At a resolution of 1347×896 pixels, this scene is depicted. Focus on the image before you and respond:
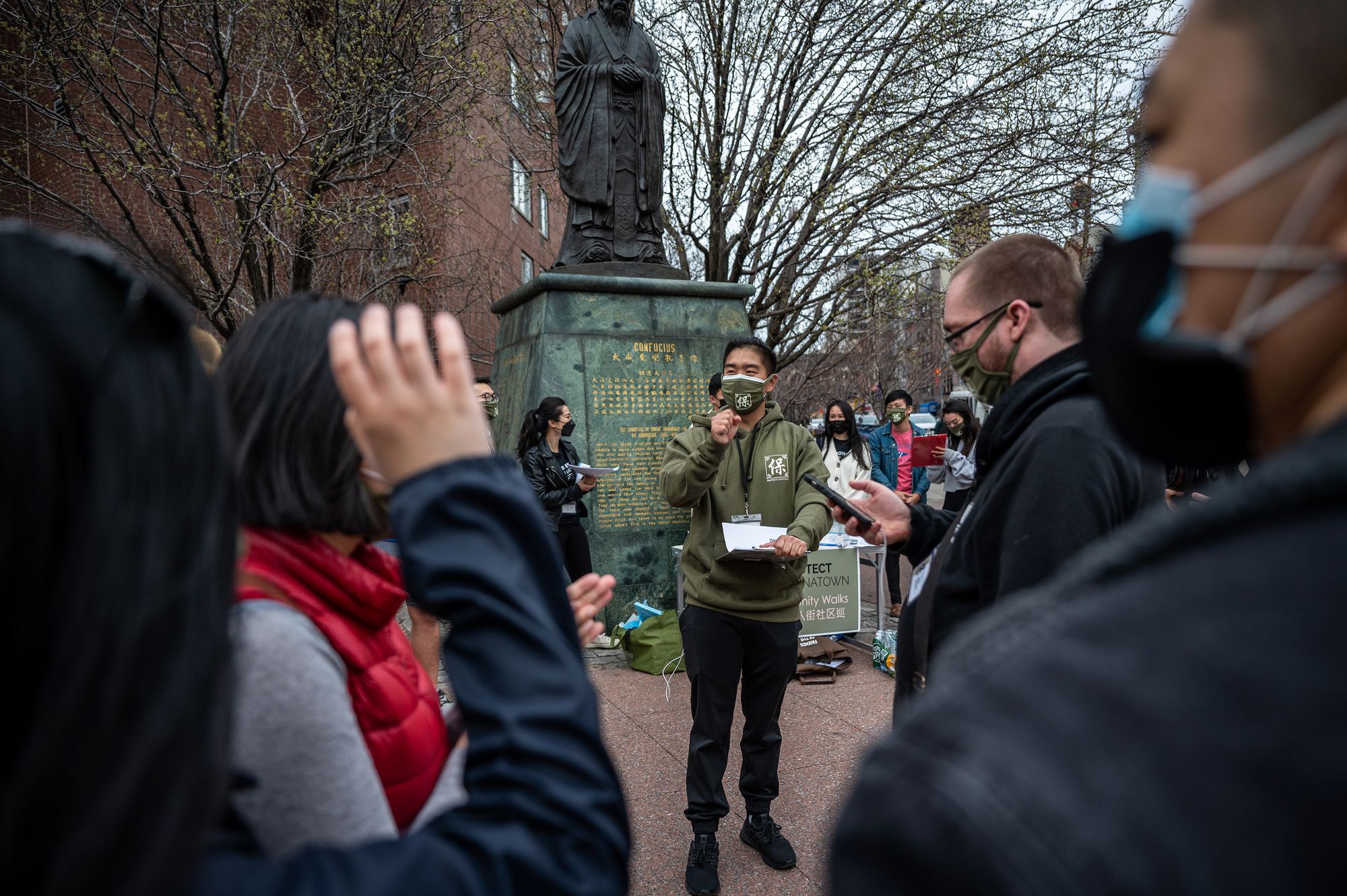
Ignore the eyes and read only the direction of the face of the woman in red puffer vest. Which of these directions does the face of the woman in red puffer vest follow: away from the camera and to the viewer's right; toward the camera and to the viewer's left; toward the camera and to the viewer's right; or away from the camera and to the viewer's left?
away from the camera and to the viewer's right

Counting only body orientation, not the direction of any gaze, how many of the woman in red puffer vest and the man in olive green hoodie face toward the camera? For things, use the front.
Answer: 1

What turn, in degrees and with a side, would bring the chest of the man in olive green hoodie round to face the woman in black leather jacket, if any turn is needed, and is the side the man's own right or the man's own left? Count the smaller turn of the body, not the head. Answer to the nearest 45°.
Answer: approximately 135° to the man's own right

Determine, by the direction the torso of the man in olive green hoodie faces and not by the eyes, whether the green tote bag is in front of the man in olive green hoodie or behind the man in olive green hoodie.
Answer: behind

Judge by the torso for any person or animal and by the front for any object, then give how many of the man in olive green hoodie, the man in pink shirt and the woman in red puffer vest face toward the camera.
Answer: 2

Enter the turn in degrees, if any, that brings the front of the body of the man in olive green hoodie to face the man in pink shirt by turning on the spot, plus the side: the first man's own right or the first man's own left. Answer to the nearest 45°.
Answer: approximately 180°

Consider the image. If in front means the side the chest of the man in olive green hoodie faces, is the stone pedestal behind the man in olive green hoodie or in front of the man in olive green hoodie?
behind

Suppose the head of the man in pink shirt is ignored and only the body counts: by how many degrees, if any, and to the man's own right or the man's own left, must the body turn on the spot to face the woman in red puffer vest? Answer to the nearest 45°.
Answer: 0° — they already face them
